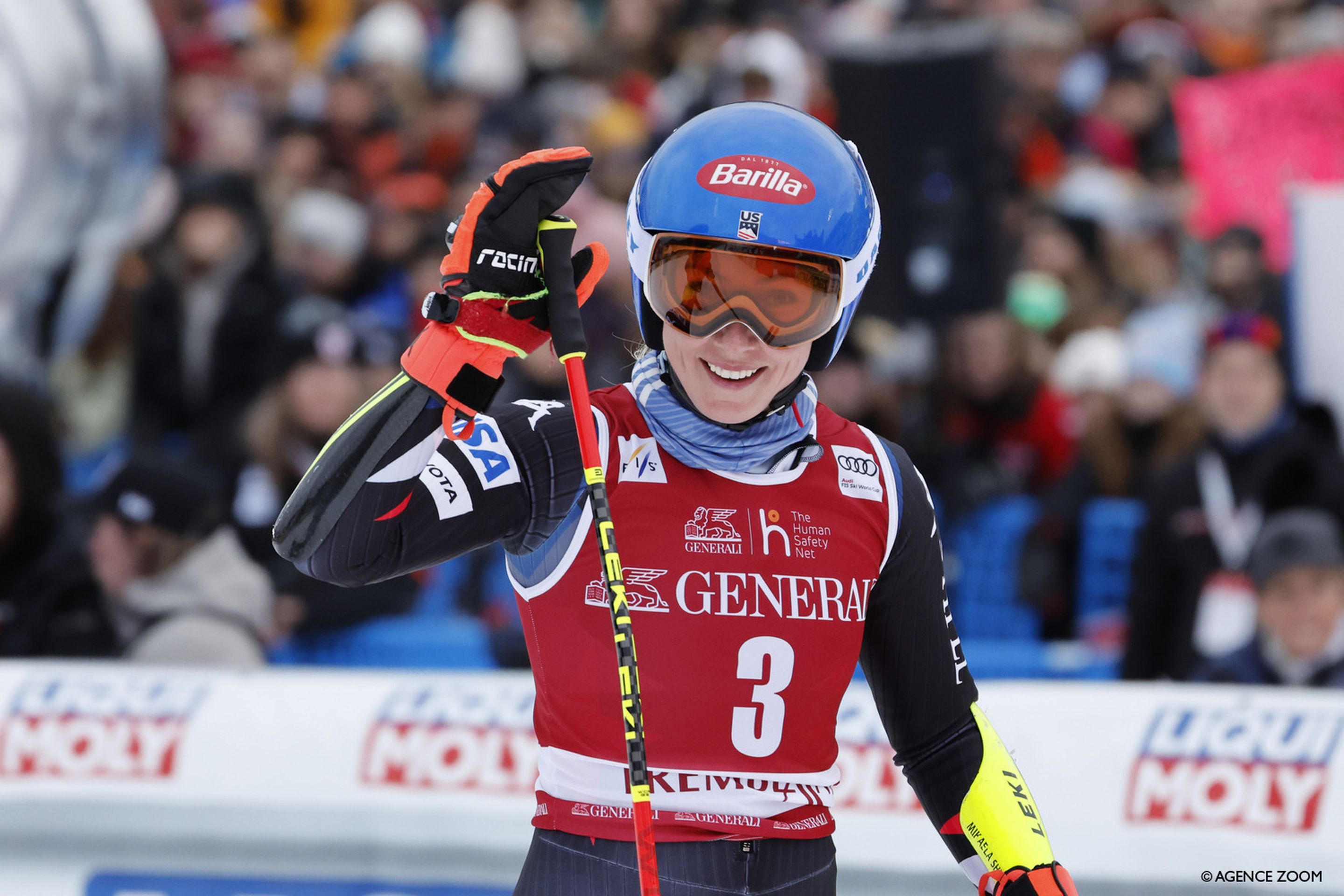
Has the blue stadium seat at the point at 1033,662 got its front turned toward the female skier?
yes

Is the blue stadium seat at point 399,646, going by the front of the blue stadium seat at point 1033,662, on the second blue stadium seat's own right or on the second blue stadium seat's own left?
on the second blue stadium seat's own right

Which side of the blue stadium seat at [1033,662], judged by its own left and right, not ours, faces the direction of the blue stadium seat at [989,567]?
back

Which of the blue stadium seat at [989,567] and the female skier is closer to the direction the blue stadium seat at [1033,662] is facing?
the female skier

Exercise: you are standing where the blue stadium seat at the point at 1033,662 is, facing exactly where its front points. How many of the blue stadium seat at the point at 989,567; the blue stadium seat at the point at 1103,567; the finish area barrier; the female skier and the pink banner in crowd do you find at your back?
3

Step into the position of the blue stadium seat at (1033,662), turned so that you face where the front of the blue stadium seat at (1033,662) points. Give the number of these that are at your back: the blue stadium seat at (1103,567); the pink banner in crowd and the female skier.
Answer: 2

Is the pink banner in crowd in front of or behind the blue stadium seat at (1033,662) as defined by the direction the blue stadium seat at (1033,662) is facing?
behind

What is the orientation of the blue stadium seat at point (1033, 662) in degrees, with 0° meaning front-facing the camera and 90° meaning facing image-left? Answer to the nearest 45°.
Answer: approximately 0°

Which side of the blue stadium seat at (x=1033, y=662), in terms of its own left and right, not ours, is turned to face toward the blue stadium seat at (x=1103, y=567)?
back
